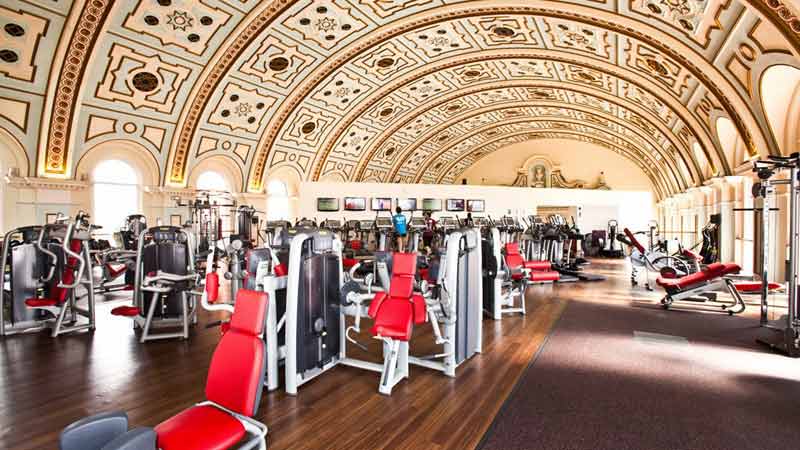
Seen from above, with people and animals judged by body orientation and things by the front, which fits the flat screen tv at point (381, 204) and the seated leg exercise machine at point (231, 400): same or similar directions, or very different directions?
same or similar directions

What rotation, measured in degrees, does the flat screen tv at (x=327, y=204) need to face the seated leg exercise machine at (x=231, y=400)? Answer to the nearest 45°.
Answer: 0° — it already faces it

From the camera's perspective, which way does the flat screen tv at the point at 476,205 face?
toward the camera

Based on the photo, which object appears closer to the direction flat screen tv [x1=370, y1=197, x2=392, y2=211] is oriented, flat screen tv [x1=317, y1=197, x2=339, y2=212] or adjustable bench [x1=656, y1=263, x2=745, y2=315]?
the adjustable bench

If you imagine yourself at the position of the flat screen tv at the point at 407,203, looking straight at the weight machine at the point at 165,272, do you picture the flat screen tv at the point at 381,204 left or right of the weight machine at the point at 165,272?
right

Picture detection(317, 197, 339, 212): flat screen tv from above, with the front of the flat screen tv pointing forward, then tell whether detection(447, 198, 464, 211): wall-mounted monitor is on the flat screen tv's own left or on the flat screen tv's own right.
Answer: on the flat screen tv's own left

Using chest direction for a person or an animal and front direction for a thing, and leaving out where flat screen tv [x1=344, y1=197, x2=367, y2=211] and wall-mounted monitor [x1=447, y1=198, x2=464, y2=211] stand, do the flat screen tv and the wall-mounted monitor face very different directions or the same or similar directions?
same or similar directions

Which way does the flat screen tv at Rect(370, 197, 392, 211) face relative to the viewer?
toward the camera

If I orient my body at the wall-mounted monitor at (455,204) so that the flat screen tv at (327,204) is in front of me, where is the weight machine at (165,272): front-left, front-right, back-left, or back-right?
front-left

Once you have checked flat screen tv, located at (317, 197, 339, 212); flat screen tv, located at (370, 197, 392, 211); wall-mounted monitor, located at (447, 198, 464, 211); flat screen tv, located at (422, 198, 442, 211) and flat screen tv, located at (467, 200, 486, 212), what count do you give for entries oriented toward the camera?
5

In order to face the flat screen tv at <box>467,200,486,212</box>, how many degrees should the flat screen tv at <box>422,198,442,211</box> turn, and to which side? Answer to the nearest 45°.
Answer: approximately 90° to its left

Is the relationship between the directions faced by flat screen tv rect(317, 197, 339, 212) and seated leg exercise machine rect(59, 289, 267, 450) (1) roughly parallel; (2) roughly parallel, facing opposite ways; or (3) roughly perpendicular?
roughly parallel

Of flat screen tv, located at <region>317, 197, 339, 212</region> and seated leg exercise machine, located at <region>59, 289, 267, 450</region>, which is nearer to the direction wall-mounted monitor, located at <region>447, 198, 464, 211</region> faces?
the seated leg exercise machine

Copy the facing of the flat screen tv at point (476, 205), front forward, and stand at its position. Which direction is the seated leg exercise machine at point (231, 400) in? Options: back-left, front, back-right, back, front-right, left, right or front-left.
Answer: front

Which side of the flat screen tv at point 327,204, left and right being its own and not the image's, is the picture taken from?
front
